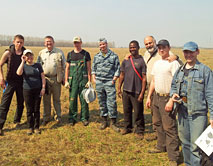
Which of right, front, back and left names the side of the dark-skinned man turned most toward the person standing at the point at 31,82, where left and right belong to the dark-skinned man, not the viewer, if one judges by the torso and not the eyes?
right

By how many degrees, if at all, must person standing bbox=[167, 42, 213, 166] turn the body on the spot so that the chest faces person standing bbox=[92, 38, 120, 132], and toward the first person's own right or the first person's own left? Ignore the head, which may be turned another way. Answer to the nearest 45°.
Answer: approximately 90° to the first person's own right

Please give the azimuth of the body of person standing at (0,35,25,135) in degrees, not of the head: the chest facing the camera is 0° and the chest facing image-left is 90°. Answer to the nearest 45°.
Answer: approximately 315°

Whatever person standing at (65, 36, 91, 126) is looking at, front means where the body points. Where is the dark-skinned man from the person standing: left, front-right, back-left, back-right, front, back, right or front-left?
front-left

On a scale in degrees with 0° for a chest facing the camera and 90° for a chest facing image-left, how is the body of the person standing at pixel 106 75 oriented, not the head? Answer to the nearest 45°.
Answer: approximately 0°
